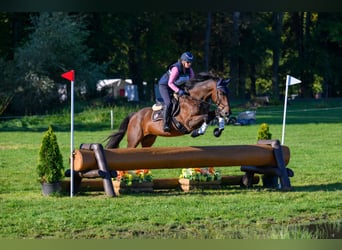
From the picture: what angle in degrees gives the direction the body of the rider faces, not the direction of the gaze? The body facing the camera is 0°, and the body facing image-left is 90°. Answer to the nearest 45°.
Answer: approximately 315°

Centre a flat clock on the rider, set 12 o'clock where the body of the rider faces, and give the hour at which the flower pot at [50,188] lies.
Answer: The flower pot is roughly at 4 o'clock from the rider.

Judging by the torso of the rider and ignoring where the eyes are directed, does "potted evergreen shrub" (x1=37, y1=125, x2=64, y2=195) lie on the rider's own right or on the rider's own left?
on the rider's own right
